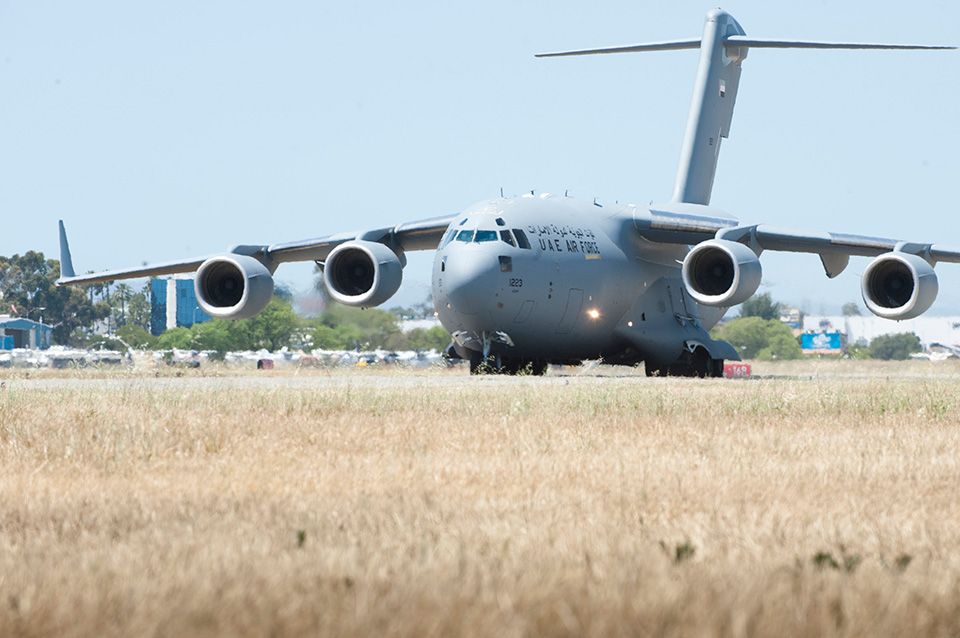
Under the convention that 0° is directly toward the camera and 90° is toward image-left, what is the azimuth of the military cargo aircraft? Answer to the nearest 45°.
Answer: approximately 0°
